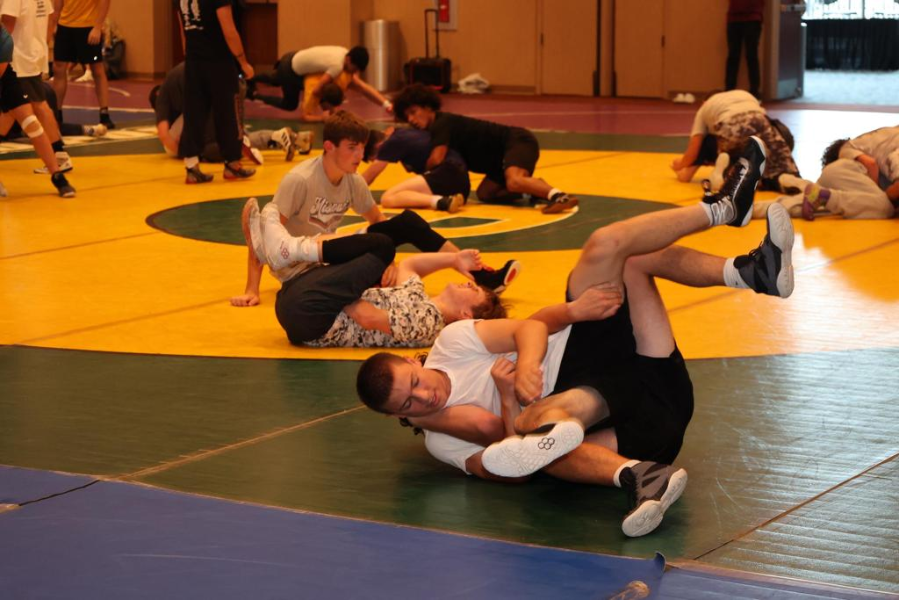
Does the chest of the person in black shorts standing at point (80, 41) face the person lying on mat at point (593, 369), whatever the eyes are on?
yes

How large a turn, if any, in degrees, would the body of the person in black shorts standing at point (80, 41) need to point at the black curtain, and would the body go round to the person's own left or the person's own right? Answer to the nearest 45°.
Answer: approximately 135° to the person's own left

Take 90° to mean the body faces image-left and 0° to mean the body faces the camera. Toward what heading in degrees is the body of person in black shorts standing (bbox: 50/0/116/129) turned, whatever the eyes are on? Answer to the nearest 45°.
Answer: approximately 0°
